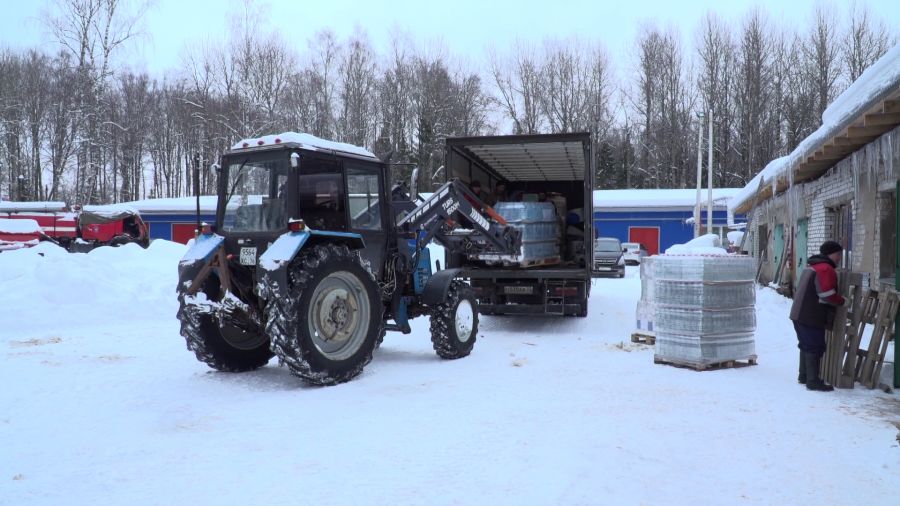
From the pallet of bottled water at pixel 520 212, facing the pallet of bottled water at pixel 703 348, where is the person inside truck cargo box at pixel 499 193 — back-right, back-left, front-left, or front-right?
back-left

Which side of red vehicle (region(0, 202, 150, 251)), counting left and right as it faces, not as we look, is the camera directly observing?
right

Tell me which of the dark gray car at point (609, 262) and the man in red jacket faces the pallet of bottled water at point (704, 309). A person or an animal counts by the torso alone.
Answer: the dark gray car

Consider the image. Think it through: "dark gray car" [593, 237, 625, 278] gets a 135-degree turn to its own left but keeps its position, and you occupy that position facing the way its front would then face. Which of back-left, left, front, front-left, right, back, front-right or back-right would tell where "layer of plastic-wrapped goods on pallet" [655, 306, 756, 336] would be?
back-right

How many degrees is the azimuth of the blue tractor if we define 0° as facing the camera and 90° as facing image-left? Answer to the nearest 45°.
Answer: approximately 225°

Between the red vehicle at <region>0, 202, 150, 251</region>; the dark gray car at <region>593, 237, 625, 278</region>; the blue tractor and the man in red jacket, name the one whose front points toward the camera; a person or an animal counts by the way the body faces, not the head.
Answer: the dark gray car

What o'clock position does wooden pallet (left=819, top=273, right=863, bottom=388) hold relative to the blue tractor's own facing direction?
The wooden pallet is roughly at 2 o'clock from the blue tractor.

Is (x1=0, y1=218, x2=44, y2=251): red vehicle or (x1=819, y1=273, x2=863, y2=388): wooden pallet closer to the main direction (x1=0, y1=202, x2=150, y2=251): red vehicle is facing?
the wooden pallet

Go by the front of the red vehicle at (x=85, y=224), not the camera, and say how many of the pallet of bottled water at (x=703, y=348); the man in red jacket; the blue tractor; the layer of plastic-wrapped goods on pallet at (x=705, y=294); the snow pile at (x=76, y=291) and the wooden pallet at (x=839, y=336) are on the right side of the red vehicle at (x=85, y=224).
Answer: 6

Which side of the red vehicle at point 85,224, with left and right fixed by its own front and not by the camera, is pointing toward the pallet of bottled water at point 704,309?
right

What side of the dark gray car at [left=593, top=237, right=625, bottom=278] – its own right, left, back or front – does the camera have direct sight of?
front

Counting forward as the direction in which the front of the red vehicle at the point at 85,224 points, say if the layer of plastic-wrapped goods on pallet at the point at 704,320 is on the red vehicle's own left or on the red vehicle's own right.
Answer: on the red vehicle's own right
